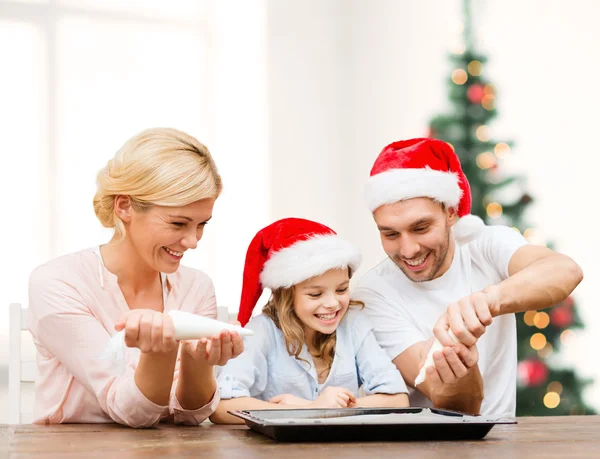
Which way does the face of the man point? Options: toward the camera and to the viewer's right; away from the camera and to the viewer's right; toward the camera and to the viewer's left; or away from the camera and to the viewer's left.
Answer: toward the camera and to the viewer's left

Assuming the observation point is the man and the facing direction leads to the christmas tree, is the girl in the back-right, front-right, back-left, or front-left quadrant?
back-left

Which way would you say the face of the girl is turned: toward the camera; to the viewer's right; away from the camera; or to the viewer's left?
toward the camera

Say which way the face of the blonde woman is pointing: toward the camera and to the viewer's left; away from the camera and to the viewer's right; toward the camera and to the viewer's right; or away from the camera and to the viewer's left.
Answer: toward the camera and to the viewer's right

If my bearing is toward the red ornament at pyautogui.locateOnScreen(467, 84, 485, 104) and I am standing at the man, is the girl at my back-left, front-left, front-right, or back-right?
back-left

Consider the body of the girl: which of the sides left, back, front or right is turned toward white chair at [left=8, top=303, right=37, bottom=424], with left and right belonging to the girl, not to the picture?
right

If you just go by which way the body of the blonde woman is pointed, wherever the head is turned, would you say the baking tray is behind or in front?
in front

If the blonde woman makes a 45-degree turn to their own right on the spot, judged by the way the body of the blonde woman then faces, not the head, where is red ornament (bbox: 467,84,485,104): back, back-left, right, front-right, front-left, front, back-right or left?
back-left

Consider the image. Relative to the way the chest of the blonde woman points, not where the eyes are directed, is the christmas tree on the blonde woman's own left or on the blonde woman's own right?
on the blonde woman's own left

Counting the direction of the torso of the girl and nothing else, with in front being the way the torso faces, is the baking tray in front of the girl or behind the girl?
in front

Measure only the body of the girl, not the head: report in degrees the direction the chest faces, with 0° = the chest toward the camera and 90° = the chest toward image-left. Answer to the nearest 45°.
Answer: approximately 0°

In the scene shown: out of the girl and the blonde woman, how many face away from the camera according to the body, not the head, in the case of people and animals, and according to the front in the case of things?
0
